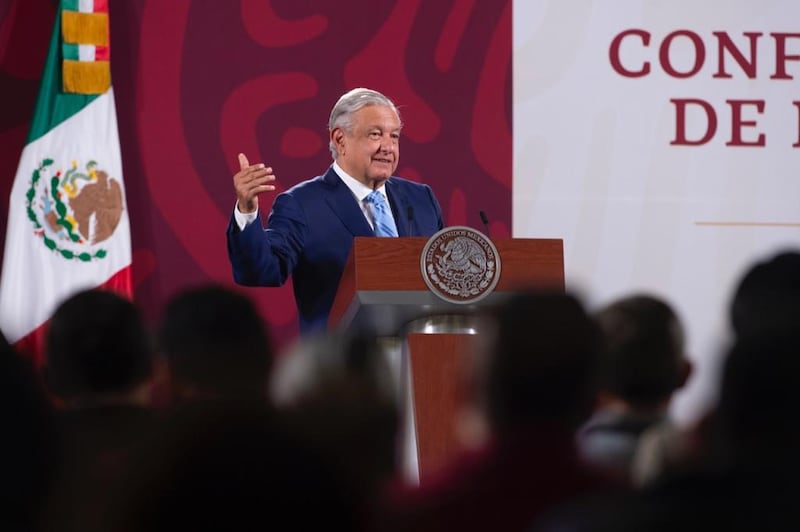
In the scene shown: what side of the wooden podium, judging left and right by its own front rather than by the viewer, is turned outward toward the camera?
front

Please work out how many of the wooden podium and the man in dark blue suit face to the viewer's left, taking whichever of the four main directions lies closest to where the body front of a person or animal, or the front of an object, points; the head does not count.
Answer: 0

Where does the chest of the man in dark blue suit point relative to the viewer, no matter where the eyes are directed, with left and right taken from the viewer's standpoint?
facing the viewer and to the right of the viewer

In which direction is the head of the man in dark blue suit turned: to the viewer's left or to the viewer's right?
to the viewer's right

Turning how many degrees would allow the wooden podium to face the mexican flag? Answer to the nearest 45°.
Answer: approximately 135° to its right

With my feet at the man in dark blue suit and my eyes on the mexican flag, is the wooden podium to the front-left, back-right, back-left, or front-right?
back-left
